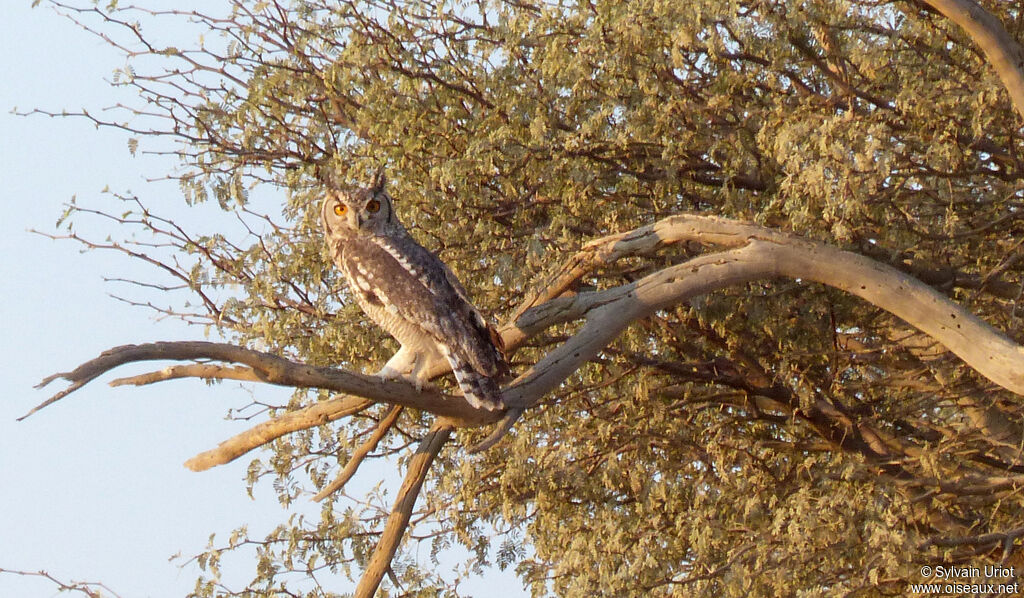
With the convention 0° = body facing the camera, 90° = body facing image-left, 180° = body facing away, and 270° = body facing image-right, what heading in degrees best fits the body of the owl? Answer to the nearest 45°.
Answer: approximately 90°
